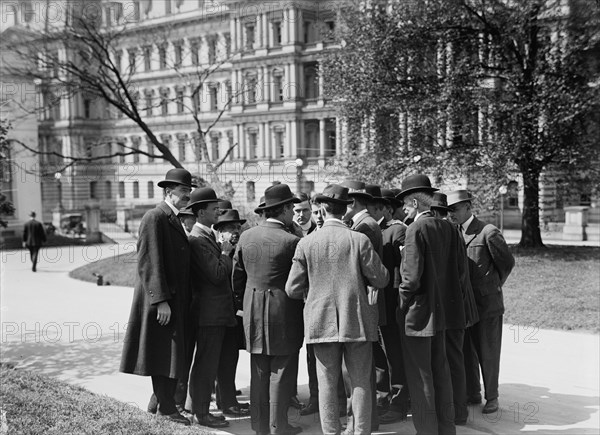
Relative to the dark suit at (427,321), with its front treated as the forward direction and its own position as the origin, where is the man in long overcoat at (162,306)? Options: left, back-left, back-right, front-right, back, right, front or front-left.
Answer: front-left

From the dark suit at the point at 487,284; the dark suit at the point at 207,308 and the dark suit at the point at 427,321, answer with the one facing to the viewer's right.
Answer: the dark suit at the point at 207,308

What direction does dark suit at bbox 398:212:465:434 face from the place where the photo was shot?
facing away from the viewer and to the left of the viewer

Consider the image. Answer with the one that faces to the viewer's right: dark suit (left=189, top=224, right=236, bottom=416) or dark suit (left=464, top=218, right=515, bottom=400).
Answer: dark suit (left=189, top=224, right=236, bottom=416)

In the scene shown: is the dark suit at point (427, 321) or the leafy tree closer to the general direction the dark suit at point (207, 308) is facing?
the dark suit

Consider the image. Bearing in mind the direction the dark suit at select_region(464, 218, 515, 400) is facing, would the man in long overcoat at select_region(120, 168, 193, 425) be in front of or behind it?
in front

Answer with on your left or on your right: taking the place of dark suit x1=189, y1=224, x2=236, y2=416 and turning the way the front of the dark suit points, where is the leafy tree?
on your left

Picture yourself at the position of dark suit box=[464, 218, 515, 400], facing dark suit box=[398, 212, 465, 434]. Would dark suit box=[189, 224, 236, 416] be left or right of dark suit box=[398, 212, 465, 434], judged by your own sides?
right

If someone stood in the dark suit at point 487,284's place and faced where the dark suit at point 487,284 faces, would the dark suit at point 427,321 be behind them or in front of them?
in front

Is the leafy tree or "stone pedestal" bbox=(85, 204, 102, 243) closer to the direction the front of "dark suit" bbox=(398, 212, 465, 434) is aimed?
the stone pedestal

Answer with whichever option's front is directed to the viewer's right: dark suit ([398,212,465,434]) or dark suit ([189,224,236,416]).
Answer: dark suit ([189,224,236,416])

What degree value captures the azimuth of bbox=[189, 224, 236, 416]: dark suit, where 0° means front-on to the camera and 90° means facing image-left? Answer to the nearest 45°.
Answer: approximately 270°

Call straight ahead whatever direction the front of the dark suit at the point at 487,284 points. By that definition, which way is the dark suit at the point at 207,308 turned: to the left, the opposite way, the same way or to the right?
the opposite way

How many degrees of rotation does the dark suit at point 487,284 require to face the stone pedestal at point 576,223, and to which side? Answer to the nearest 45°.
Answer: approximately 135° to its right

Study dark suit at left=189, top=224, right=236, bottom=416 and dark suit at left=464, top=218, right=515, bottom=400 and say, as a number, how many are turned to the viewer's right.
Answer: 1

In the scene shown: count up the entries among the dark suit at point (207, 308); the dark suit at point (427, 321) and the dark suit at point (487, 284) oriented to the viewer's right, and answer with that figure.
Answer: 1

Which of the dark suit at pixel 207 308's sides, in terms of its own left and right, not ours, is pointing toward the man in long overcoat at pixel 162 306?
back

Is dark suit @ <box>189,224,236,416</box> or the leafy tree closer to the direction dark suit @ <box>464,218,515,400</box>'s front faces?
the dark suit
